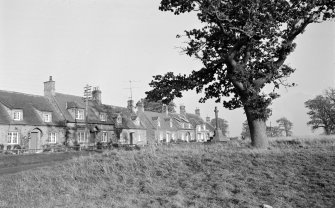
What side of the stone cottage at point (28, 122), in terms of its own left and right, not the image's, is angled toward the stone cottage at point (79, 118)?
left

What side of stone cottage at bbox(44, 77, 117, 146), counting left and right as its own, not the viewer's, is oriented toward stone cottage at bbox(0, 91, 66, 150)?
right

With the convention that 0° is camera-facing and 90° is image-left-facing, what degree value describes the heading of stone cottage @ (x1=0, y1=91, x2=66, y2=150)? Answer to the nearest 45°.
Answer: approximately 315°

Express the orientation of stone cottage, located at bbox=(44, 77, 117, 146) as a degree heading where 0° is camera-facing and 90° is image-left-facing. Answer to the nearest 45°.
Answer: approximately 315°

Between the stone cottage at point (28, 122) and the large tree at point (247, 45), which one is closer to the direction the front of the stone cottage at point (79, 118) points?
the large tree
